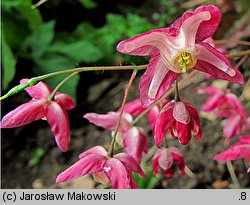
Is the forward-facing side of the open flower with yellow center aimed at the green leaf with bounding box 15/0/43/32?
no

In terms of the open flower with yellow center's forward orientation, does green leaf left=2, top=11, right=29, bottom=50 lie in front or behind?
behind

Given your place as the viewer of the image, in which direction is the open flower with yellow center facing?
facing the viewer

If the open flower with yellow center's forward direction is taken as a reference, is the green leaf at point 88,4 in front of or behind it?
behind
